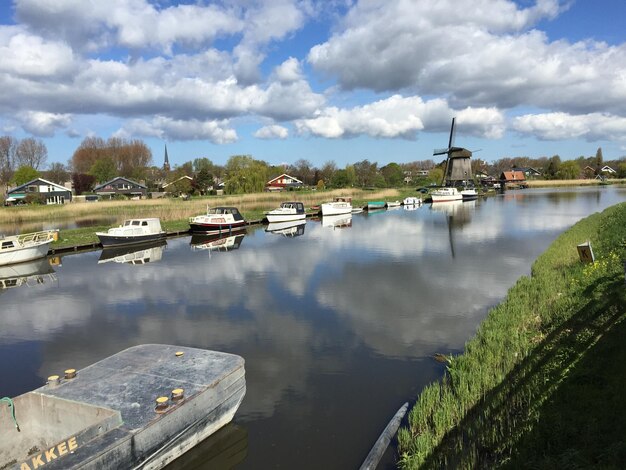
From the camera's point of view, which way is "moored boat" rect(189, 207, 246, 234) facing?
to the viewer's left

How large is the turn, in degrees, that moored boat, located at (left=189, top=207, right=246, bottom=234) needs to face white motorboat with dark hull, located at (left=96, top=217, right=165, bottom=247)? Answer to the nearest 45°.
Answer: approximately 45° to its left

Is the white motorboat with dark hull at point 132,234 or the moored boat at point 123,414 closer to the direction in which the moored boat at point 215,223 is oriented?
the white motorboat with dark hull

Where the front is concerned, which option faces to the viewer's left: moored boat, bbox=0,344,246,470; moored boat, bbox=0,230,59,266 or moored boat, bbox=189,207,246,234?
moored boat, bbox=189,207,246,234

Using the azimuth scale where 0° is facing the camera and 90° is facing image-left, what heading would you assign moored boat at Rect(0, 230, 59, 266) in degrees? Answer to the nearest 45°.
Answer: approximately 225°

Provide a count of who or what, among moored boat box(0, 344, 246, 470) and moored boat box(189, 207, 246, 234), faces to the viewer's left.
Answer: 1

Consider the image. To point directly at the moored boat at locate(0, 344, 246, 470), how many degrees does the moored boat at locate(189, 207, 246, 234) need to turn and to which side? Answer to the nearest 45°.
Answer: approximately 90° to its left

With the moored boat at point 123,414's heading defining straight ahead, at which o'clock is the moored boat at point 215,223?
the moored boat at point 215,223 is roughly at 11 o'clock from the moored boat at point 123,414.

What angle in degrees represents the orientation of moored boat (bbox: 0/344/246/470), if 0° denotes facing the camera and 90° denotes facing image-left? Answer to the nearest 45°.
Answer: approximately 225°
